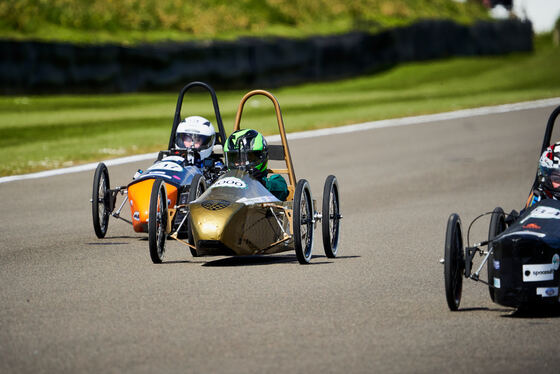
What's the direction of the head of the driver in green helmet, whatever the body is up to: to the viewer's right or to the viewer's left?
to the viewer's left

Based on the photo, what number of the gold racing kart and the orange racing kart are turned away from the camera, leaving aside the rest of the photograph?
0

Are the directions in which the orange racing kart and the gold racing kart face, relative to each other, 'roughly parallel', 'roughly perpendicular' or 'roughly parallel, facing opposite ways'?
roughly parallel

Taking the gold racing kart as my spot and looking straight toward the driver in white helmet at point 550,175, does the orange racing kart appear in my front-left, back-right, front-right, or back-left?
back-left

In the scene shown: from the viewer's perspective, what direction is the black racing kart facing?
toward the camera

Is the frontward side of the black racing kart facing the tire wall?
no

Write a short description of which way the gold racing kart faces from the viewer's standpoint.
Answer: facing the viewer and to the left of the viewer

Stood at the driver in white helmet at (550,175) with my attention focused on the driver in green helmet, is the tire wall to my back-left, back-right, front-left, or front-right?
front-right

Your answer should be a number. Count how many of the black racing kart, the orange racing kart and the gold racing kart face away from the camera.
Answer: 0

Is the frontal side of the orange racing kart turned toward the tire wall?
no

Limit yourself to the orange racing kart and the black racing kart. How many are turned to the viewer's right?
0

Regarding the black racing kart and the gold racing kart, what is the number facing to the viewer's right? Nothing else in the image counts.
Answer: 0

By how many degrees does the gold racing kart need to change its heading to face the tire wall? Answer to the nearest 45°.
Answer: approximately 135° to its right

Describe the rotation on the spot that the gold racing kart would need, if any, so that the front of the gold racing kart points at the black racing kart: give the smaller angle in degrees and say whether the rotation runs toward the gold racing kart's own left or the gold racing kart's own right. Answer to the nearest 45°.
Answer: approximately 90° to the gold racing kart's own left

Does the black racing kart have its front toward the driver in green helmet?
no

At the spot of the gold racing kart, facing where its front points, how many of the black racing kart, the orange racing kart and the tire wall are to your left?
1

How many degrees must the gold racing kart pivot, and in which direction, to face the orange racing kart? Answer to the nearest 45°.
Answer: approximately 90° to its right
